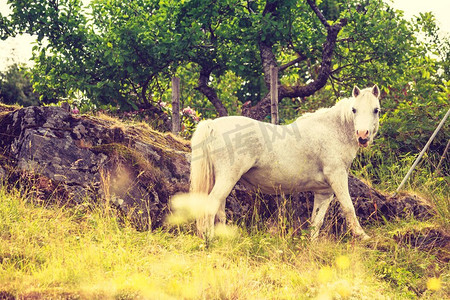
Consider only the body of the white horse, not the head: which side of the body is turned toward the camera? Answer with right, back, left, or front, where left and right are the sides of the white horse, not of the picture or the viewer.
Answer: right

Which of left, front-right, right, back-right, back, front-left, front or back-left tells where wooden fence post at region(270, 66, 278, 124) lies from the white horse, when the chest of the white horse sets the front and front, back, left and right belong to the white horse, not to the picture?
left

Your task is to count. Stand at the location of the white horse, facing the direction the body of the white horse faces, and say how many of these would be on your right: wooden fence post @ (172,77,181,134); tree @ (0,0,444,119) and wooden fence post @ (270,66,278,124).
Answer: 0

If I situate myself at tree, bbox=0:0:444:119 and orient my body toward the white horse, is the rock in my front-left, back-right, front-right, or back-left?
front-right

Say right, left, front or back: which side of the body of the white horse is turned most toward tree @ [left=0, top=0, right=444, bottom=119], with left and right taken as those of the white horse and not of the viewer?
left

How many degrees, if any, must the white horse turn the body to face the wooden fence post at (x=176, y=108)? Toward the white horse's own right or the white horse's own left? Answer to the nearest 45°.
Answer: approximately 135° to the white horse's own left
